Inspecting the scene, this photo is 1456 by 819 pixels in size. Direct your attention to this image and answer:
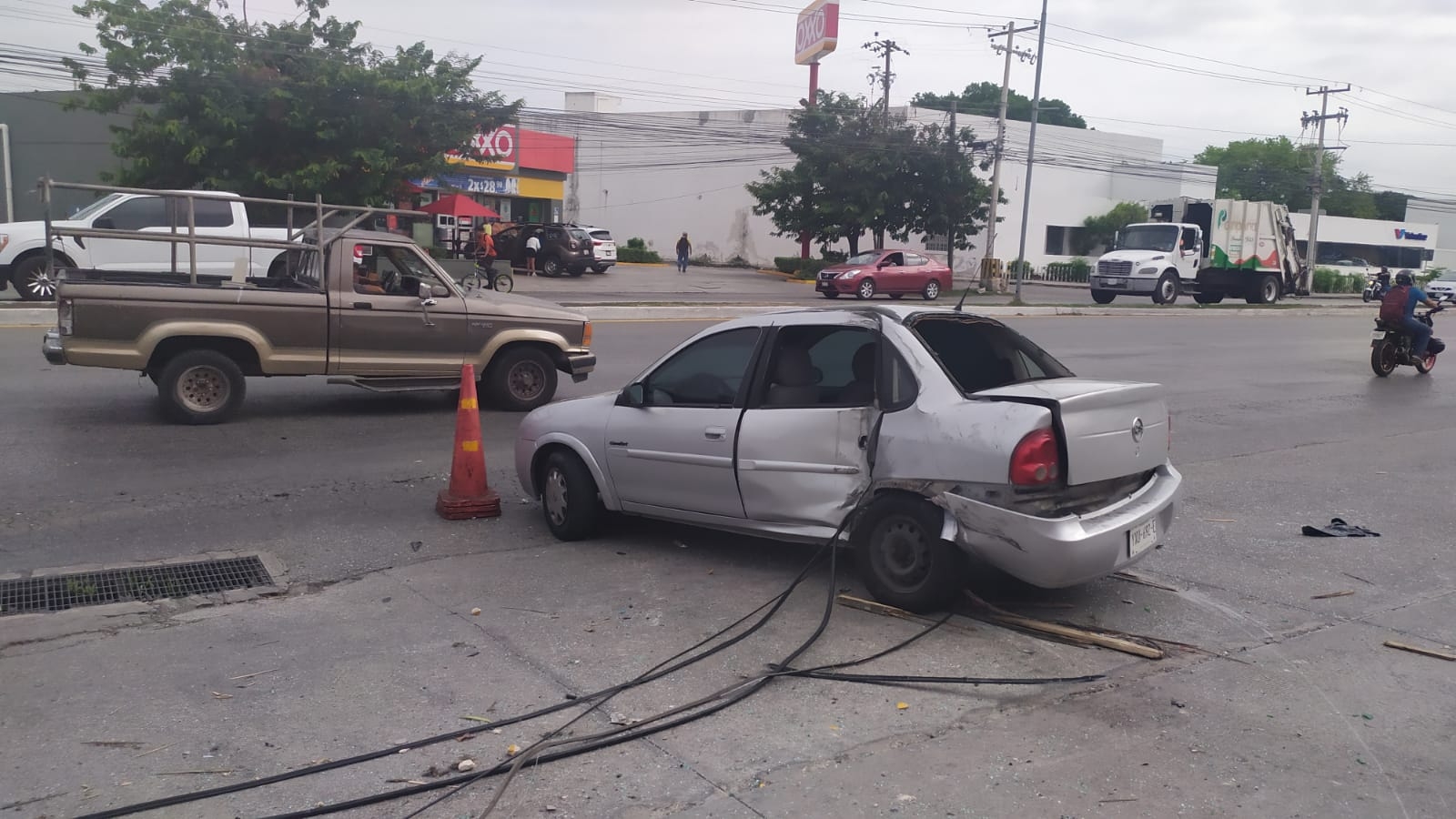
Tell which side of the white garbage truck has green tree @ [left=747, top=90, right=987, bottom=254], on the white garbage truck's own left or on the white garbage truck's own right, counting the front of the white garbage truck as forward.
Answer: on the white garbage truck's own right

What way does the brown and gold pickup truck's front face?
to the viewer's right

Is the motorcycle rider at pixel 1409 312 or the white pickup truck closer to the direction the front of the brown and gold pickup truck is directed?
the motorcycle rider

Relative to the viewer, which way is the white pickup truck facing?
to the viewer's left

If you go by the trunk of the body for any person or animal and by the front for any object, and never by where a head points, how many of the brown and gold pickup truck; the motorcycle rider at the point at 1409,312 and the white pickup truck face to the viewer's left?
1

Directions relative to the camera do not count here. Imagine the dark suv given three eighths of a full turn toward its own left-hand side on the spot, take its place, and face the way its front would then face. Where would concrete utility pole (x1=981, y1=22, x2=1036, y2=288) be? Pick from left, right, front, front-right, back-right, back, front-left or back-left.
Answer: left

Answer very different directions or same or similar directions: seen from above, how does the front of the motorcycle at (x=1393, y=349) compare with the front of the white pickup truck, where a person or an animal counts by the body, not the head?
very different directions

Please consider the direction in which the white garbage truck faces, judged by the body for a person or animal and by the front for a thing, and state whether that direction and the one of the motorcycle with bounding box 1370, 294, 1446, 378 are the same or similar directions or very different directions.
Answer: very different directions

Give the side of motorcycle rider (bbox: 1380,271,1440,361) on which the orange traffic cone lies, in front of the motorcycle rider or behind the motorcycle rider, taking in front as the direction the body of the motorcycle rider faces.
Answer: behind

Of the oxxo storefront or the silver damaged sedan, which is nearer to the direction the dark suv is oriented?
the oxxo storefront

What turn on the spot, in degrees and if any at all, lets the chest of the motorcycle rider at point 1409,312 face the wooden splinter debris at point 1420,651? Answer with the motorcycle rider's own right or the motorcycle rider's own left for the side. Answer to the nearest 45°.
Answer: approximately 135° to the motorcycle rider's own right

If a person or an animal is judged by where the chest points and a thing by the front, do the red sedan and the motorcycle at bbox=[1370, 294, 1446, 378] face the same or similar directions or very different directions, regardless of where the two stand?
very different directions

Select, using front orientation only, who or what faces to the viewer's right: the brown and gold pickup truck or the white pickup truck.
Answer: the brown and gold pickup truck

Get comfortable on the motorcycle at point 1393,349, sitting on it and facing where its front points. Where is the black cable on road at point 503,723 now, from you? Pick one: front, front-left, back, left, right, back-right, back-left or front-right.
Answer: back-right

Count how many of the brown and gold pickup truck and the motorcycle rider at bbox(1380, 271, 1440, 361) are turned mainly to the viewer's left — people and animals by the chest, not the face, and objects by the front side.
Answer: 0

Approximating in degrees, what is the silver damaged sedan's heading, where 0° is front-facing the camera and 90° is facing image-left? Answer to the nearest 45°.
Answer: approximately 135°
